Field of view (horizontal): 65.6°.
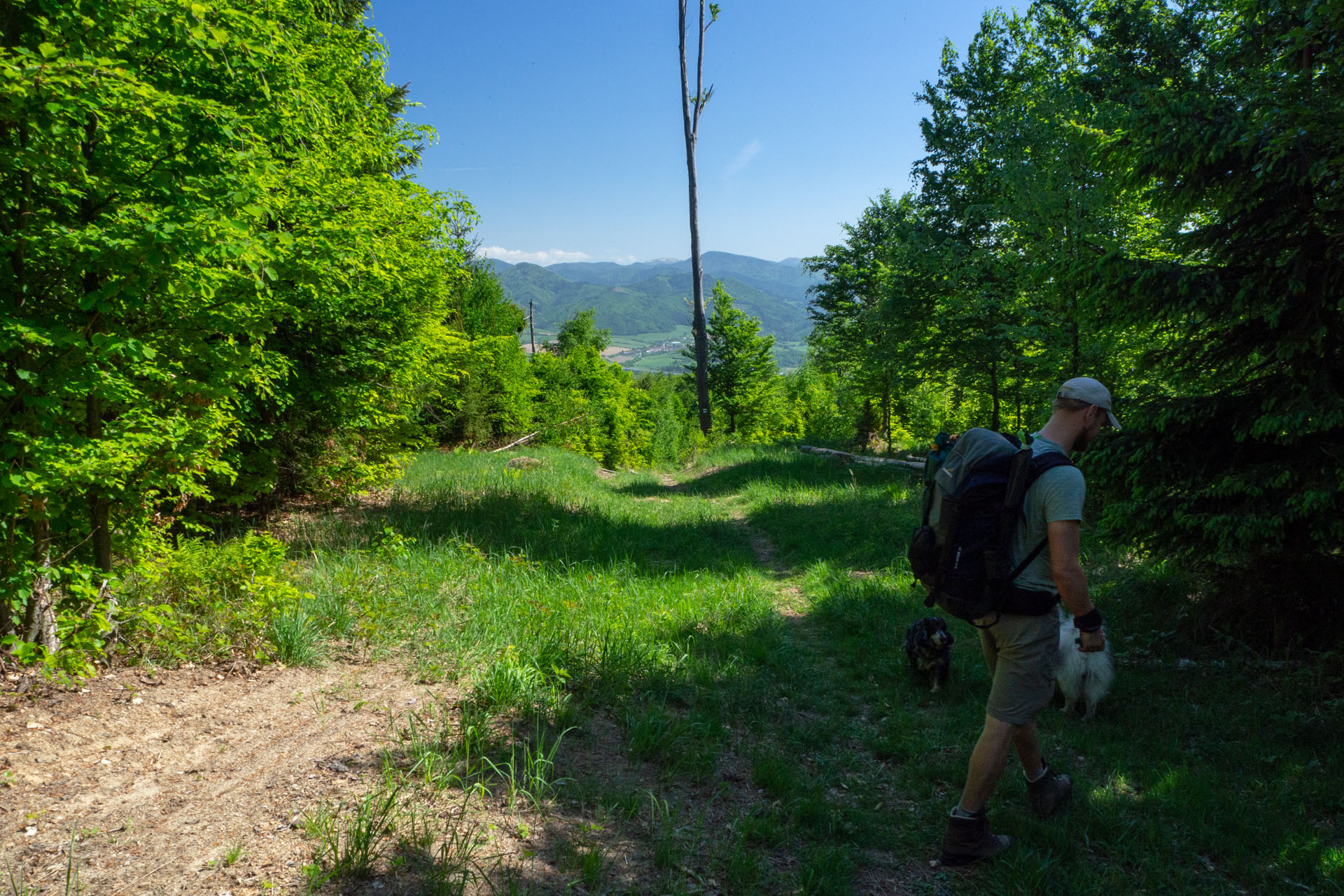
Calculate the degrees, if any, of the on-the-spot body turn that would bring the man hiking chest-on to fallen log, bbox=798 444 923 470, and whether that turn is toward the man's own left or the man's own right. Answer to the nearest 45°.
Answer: approximately 90° to the man's own left

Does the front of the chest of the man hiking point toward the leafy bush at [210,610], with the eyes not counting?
no

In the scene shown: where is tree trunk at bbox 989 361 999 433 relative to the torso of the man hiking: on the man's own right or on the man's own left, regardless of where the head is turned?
on the man's own left

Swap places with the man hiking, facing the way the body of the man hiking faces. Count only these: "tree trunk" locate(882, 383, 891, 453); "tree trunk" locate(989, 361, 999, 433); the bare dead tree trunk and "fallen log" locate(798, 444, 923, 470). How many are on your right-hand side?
0

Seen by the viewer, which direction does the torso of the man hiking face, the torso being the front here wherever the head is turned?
to the viewer's right

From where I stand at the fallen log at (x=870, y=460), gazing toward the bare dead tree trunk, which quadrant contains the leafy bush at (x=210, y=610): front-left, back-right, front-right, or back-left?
back-left

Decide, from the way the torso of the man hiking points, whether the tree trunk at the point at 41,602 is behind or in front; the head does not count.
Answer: behind

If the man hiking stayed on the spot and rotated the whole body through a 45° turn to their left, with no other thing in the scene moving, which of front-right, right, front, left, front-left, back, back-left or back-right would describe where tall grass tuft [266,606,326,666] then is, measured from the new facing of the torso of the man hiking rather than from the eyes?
back-left

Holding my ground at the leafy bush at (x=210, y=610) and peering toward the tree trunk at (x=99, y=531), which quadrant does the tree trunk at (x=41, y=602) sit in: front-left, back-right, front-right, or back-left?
front-left
